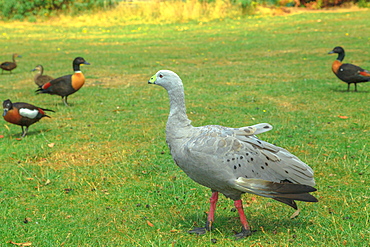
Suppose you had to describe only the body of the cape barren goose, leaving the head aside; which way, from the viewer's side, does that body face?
to the viewer's left
